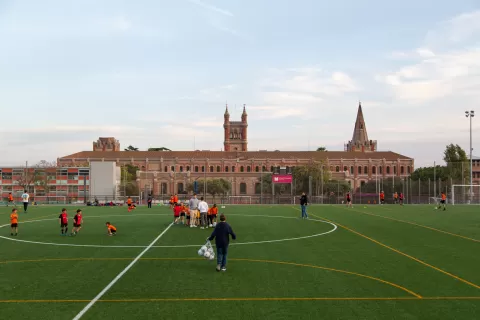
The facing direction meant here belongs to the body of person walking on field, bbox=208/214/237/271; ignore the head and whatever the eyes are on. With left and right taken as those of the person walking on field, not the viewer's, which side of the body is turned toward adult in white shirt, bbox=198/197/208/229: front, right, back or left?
front

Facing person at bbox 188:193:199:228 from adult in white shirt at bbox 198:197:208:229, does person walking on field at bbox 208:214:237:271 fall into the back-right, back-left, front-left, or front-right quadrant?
back-left

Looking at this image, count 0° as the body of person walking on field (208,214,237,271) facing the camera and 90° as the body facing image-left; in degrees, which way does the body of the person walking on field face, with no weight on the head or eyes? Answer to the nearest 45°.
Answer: approximately 180°

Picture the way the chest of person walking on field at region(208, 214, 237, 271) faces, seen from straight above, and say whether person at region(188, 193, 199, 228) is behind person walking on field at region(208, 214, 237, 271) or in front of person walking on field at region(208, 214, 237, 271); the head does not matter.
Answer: in front
